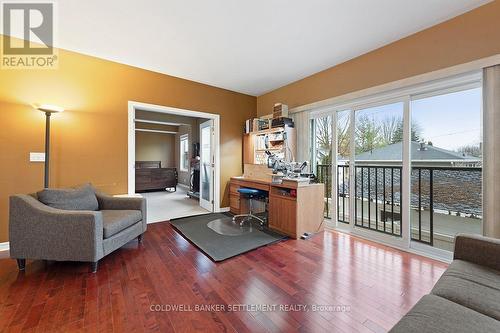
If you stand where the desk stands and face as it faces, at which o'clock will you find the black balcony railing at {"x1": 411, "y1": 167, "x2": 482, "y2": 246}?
The black balcony railing is roughly at 8 o'clock from the desk.

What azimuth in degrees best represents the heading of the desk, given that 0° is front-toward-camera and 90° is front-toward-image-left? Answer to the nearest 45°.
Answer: approximately 45°

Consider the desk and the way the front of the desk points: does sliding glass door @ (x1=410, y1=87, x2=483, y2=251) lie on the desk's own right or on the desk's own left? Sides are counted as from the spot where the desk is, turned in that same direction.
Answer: on the desk's own left

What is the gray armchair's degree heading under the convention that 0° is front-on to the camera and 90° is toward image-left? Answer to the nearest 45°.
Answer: approximately 315°

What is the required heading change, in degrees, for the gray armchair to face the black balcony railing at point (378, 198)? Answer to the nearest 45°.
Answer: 0° — it already faces it

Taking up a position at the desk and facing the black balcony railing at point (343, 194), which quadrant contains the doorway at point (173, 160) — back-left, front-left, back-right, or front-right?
back-left

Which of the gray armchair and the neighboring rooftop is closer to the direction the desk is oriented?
the gray armchair

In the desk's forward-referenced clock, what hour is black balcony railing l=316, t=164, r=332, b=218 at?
The black balcony railing is roughly at 6 o'clock from the desk.

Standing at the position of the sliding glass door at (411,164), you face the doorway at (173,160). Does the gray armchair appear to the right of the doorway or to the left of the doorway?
left

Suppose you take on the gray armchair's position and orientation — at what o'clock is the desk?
The desk is roughly at 11 o'clock from the gray armchair.
